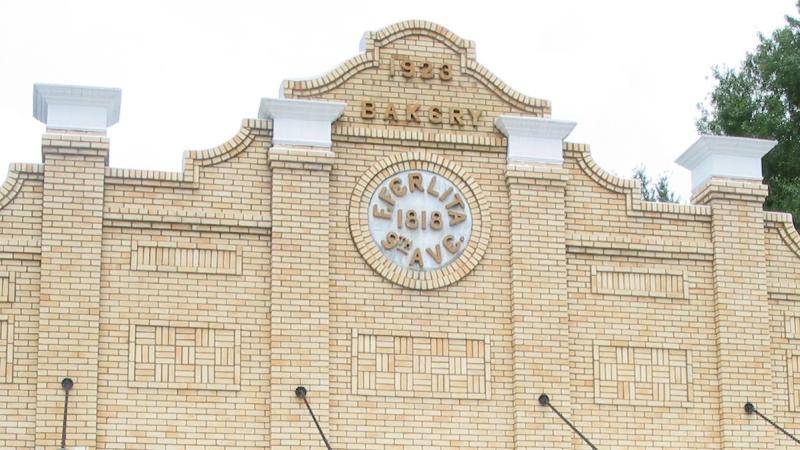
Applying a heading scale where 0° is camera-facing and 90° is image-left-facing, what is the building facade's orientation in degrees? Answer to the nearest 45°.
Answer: approximately 0°

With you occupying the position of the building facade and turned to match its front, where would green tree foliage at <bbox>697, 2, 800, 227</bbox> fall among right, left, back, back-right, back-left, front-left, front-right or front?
back-left
